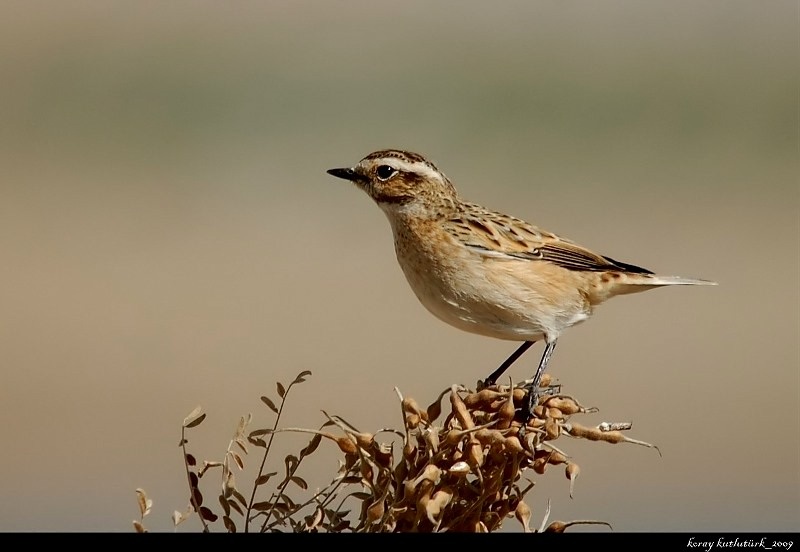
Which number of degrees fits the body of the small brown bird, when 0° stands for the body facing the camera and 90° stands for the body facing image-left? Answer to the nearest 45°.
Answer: approximately 90°
